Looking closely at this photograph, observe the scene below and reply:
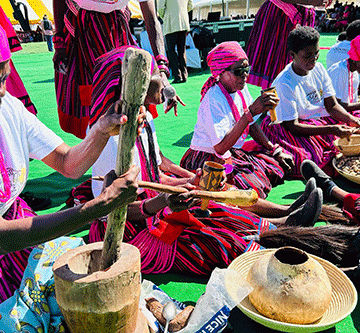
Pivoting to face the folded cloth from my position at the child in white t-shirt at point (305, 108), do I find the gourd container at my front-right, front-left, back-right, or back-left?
front-left

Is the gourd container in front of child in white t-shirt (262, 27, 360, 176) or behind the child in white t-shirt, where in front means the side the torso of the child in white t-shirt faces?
in front
